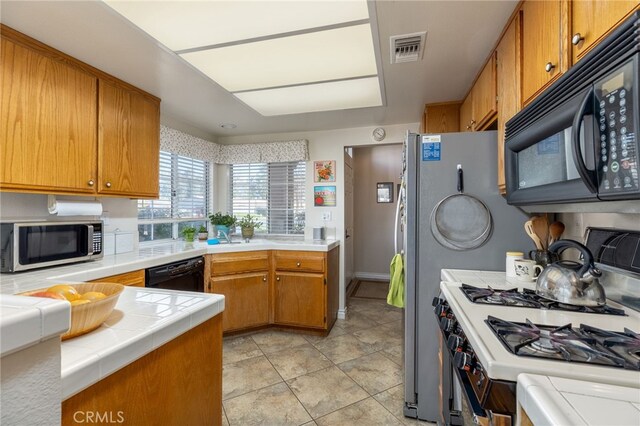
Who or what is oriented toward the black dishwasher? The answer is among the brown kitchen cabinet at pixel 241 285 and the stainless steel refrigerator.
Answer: the stainless steel refrigerator

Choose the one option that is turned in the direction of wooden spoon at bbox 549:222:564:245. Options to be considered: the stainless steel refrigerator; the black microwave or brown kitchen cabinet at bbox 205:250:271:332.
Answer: the brown kitchen cabinet

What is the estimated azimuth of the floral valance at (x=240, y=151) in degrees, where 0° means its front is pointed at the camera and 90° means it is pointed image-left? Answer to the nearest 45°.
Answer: approximately 0°

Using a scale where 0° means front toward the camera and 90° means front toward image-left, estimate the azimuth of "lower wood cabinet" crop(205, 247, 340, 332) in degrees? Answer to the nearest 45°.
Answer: approximately 0°

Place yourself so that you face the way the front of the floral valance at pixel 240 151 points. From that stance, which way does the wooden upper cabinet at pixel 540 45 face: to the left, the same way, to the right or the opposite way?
to the right

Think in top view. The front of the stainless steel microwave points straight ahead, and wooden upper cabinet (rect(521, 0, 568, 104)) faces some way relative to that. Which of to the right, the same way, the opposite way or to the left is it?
the opposite way

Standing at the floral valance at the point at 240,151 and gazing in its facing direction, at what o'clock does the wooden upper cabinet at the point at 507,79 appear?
The wooden upper cabinet is roughly at 11 o'clock from the floral valance.

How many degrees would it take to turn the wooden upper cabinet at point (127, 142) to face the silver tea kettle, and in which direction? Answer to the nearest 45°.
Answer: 0° — it already faces it

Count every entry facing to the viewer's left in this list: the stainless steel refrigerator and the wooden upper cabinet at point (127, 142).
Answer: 1
